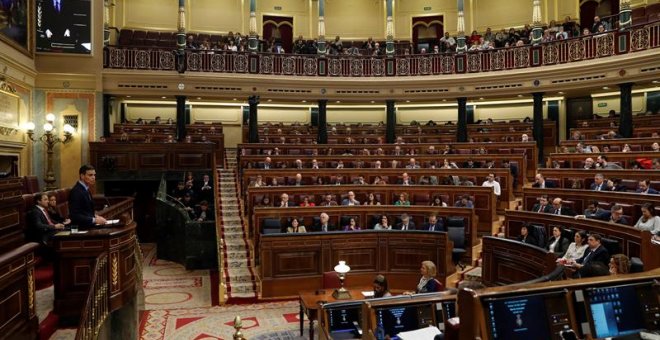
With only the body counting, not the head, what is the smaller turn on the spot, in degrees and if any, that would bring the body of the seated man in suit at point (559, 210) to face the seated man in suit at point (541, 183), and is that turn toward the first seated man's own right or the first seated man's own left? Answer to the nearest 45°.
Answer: approximately 135° to the first seated man's own right

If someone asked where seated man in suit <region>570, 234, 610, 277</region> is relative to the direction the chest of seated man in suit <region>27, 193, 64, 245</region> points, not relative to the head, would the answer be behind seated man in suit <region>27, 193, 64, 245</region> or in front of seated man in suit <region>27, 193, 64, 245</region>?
in front

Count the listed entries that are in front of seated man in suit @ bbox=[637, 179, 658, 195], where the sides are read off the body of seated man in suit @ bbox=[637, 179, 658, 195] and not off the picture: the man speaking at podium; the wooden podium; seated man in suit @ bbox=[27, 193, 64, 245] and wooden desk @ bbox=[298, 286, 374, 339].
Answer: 4

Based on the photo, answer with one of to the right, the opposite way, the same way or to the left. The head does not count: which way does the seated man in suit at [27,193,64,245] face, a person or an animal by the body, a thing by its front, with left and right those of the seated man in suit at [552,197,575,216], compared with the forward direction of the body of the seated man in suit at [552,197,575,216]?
the opposite way

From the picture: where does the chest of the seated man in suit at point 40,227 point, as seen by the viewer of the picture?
to the viewer's right

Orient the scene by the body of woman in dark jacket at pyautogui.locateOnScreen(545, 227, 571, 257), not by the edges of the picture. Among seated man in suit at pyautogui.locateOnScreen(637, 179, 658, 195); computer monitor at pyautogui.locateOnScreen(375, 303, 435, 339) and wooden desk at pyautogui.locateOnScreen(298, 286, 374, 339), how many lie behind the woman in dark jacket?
1

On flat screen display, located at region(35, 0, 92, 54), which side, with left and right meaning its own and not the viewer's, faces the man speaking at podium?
front

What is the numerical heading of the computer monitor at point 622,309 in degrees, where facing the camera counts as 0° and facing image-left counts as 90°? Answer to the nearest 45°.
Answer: approximately 0°

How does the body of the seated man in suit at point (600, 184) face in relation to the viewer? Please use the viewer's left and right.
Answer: facing the viewer and to the left of the viewer

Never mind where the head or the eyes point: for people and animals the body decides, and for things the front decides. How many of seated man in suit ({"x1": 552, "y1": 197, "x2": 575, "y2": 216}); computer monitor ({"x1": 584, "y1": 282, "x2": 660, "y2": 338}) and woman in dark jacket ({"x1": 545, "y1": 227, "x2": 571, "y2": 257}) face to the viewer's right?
0

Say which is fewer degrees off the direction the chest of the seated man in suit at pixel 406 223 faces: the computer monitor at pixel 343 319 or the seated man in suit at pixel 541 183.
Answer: the computer monitor

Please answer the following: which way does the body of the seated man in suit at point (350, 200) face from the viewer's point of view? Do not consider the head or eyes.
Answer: toward the camera

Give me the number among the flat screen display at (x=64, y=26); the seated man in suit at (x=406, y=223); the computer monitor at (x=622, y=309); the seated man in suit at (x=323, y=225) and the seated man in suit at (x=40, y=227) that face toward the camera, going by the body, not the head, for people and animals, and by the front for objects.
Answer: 4

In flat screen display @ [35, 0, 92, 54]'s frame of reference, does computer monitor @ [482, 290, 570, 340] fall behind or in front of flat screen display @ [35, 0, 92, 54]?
in front

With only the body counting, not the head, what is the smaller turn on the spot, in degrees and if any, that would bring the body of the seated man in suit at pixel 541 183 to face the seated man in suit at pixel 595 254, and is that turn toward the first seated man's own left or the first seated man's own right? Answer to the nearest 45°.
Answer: approximately 45° to the first seated man's own left
